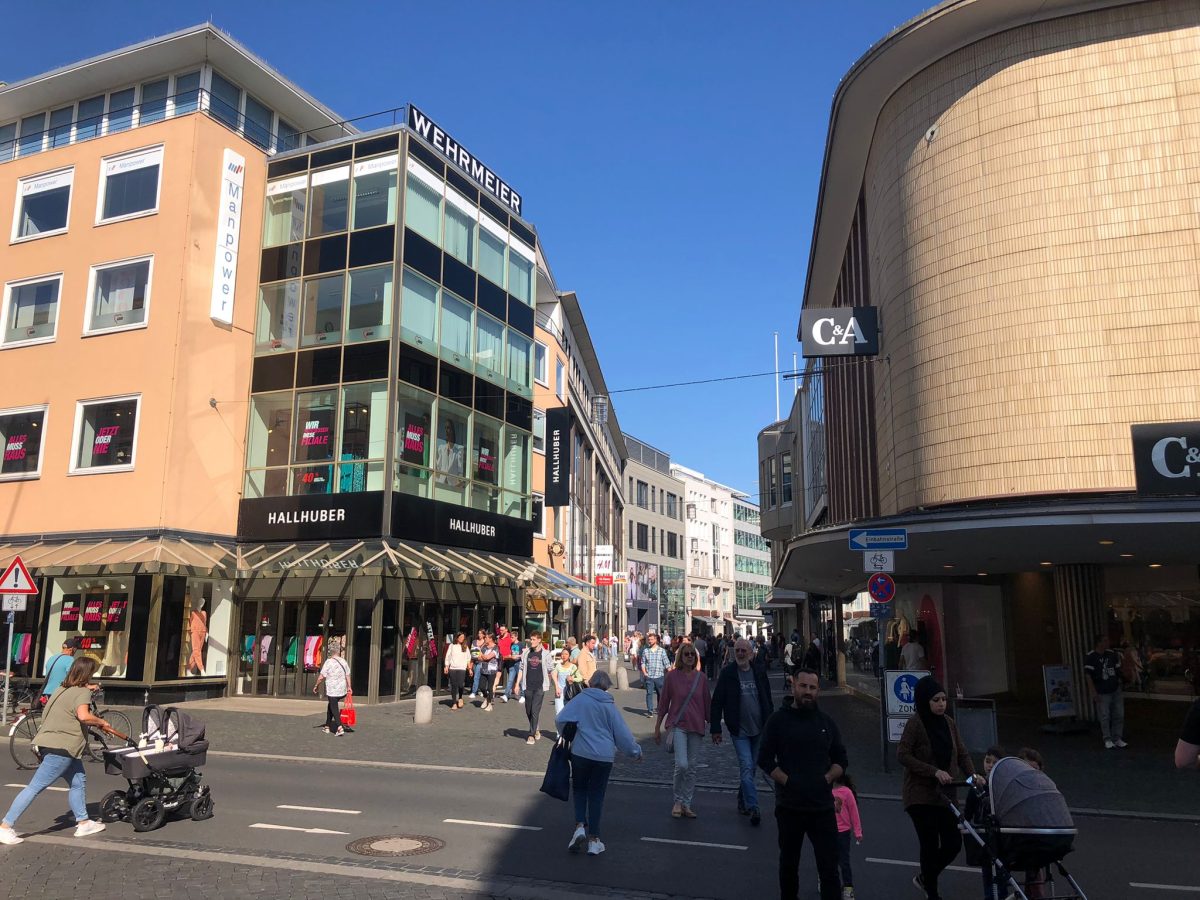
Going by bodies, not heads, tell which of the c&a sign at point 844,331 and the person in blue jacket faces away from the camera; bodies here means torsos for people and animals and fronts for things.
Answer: the person in blue jacket

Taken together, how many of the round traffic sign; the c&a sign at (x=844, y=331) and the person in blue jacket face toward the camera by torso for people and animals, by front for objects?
2

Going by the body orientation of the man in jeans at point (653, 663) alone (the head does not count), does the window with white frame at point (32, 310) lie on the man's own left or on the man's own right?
on the man's own right

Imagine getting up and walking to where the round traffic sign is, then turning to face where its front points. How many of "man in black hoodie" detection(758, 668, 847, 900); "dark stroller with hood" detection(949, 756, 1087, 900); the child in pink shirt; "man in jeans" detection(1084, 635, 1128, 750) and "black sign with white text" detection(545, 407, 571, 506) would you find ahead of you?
3

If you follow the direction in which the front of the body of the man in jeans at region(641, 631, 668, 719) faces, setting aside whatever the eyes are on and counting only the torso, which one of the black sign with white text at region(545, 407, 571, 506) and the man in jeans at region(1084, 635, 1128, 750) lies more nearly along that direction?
the man in jeans

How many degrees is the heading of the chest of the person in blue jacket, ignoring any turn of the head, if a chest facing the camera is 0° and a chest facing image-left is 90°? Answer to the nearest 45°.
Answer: approximately 180°

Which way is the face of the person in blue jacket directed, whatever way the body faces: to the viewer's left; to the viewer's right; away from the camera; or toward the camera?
away from the camera

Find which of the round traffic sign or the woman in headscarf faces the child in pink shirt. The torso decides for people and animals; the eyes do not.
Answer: the round traffic sign

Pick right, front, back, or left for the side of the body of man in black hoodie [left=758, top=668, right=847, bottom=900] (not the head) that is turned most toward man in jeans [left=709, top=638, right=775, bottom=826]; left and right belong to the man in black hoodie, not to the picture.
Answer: back

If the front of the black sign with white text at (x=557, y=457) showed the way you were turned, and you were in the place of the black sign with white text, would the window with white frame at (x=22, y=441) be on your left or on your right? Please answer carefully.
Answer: on your right

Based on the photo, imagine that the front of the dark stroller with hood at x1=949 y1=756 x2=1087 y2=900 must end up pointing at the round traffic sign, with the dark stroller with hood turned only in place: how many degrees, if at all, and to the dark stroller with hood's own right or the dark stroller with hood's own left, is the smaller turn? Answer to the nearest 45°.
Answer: approximately 135° to the dark stroller with hood's own left

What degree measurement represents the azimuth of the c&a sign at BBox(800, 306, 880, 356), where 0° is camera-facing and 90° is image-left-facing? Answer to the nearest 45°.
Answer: approximately 0°
